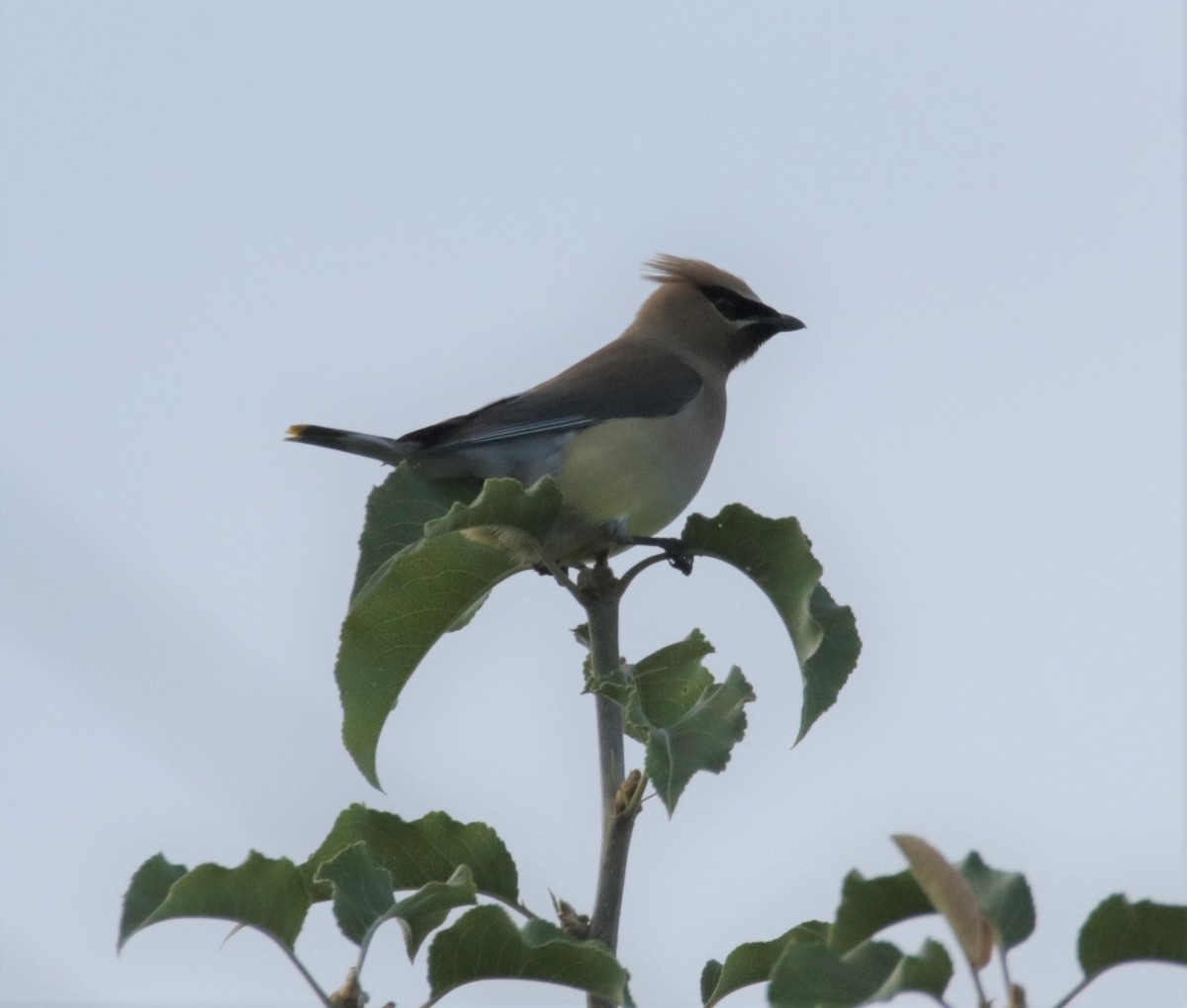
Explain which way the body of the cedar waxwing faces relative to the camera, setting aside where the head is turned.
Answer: to the viewer's right
